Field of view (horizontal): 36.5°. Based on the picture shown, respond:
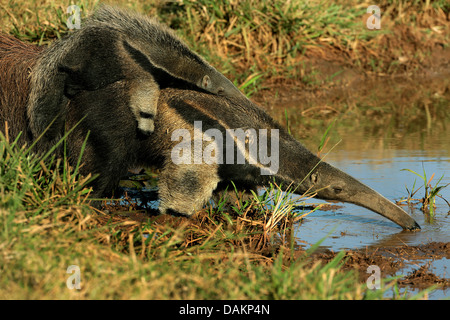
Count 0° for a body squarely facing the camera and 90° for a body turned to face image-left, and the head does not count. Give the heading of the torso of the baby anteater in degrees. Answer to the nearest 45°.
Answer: approximately 270°
